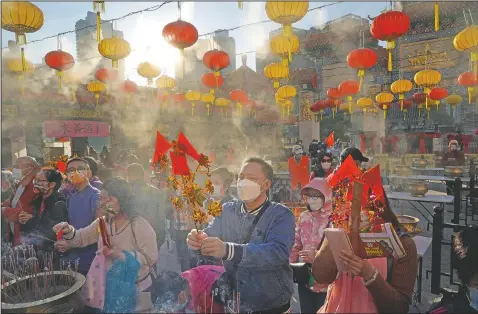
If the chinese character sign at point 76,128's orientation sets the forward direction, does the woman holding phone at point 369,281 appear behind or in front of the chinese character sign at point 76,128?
in front

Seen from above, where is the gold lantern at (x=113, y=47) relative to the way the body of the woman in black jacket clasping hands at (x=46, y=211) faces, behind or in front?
behind

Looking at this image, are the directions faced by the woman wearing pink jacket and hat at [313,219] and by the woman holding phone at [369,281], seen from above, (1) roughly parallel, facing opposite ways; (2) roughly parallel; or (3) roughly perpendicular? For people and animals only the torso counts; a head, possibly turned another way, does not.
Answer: roughly parallel

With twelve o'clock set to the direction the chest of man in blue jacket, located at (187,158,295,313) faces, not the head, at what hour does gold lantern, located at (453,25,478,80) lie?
The gold lantern is roughly at 6 o'clock from the man in blue jacket.

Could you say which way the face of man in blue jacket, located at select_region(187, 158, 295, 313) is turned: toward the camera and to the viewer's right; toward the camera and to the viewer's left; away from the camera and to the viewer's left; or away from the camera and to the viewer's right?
toward the camera and to the viewer's left

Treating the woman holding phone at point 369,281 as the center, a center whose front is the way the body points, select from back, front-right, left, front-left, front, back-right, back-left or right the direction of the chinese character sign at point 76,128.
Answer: right

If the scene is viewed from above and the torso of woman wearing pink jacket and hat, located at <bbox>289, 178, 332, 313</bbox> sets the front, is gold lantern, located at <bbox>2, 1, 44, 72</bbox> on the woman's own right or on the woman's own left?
on the woman's own right

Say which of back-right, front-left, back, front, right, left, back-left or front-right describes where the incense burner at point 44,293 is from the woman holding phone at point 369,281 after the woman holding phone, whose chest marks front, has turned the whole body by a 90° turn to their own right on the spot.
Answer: front-left

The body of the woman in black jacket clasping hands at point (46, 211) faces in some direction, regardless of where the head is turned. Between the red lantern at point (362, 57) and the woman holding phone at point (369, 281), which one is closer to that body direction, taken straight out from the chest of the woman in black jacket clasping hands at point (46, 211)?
the woman holding phone

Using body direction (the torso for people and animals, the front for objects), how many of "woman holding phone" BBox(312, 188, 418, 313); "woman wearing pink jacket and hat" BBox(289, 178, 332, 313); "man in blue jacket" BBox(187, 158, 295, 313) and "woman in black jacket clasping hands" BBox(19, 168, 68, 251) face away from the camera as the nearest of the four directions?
0

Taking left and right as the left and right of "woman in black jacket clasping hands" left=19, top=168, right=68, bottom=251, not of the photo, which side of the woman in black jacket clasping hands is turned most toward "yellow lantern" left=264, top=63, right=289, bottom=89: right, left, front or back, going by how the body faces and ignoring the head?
back

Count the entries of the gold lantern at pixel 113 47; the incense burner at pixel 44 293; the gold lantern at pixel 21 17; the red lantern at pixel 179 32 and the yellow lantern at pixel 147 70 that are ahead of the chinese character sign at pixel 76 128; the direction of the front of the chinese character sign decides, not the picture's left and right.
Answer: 5

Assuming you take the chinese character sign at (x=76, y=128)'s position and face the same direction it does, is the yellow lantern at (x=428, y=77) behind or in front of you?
in front

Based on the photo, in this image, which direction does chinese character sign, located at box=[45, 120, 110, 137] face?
toward the camera

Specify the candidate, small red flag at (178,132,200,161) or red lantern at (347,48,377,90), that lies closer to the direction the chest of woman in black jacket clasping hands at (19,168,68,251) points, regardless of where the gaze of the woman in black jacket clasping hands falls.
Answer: the small red flag
